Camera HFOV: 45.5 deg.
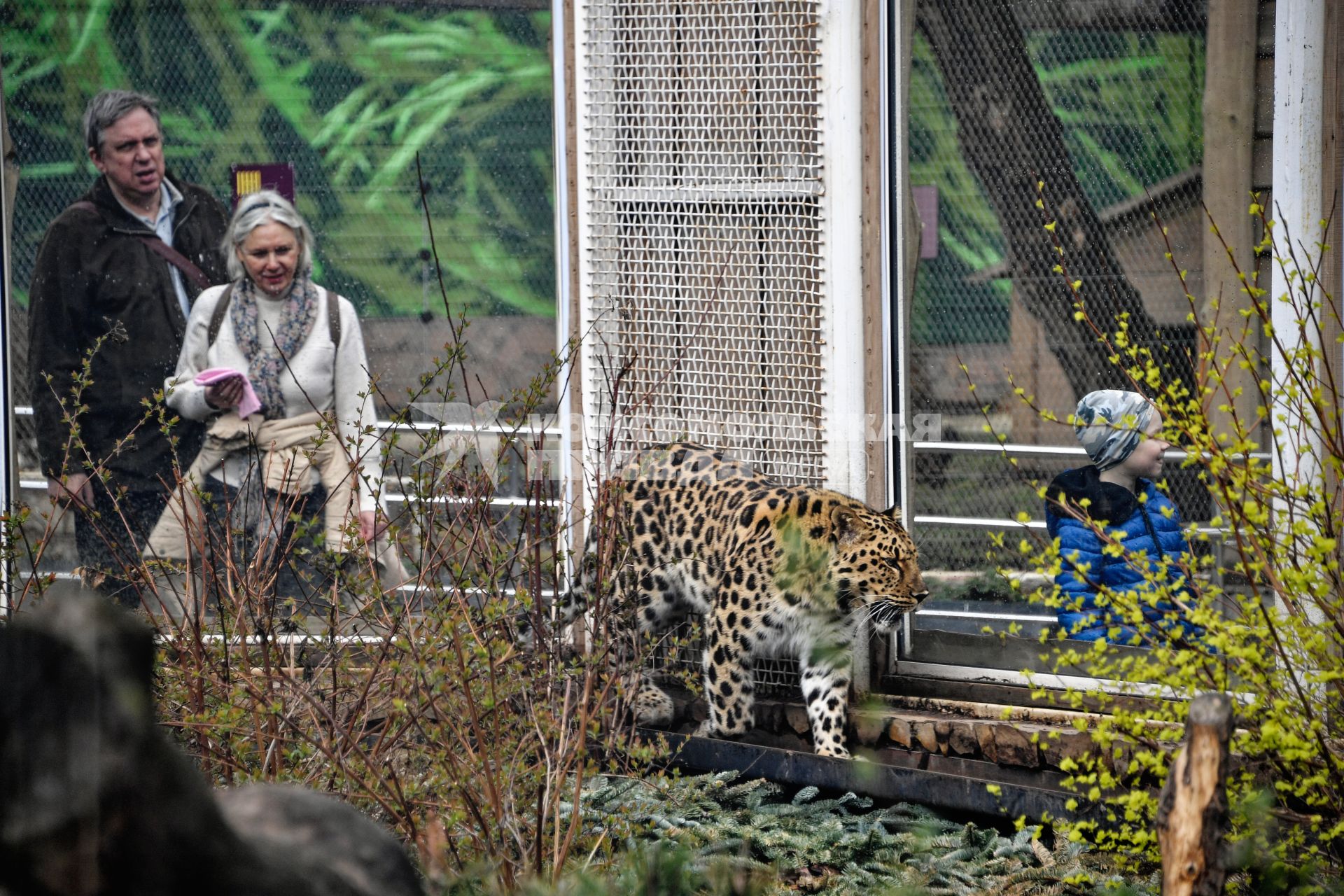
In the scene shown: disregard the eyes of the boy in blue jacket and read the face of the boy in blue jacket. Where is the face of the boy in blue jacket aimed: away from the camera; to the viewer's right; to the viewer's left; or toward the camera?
to the viewer's right

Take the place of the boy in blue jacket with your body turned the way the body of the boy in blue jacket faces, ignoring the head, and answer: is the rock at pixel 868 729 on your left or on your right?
on your right

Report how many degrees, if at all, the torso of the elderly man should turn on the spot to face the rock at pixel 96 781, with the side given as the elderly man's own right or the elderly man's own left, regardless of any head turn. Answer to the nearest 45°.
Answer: approximately 45° to the elderly man's own right

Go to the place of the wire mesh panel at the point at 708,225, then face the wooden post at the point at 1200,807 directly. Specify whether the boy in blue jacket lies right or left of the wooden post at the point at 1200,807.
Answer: left

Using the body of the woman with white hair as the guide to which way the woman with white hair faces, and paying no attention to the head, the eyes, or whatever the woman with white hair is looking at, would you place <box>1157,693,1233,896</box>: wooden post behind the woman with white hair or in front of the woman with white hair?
in front

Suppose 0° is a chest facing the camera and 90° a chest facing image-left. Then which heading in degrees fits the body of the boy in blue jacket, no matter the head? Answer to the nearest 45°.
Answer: approximately 315°

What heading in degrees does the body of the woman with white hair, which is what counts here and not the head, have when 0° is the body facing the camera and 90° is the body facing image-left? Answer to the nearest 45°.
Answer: approximately 0°

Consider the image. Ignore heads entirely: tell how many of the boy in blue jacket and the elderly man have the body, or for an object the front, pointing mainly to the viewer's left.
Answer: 0

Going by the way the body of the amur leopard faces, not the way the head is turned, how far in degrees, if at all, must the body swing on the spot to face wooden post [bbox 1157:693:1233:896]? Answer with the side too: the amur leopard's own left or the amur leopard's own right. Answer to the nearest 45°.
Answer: approximately 45° to the amur leopard's own right

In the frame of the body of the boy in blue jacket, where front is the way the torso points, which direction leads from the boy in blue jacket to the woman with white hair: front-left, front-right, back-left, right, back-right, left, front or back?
back-right
